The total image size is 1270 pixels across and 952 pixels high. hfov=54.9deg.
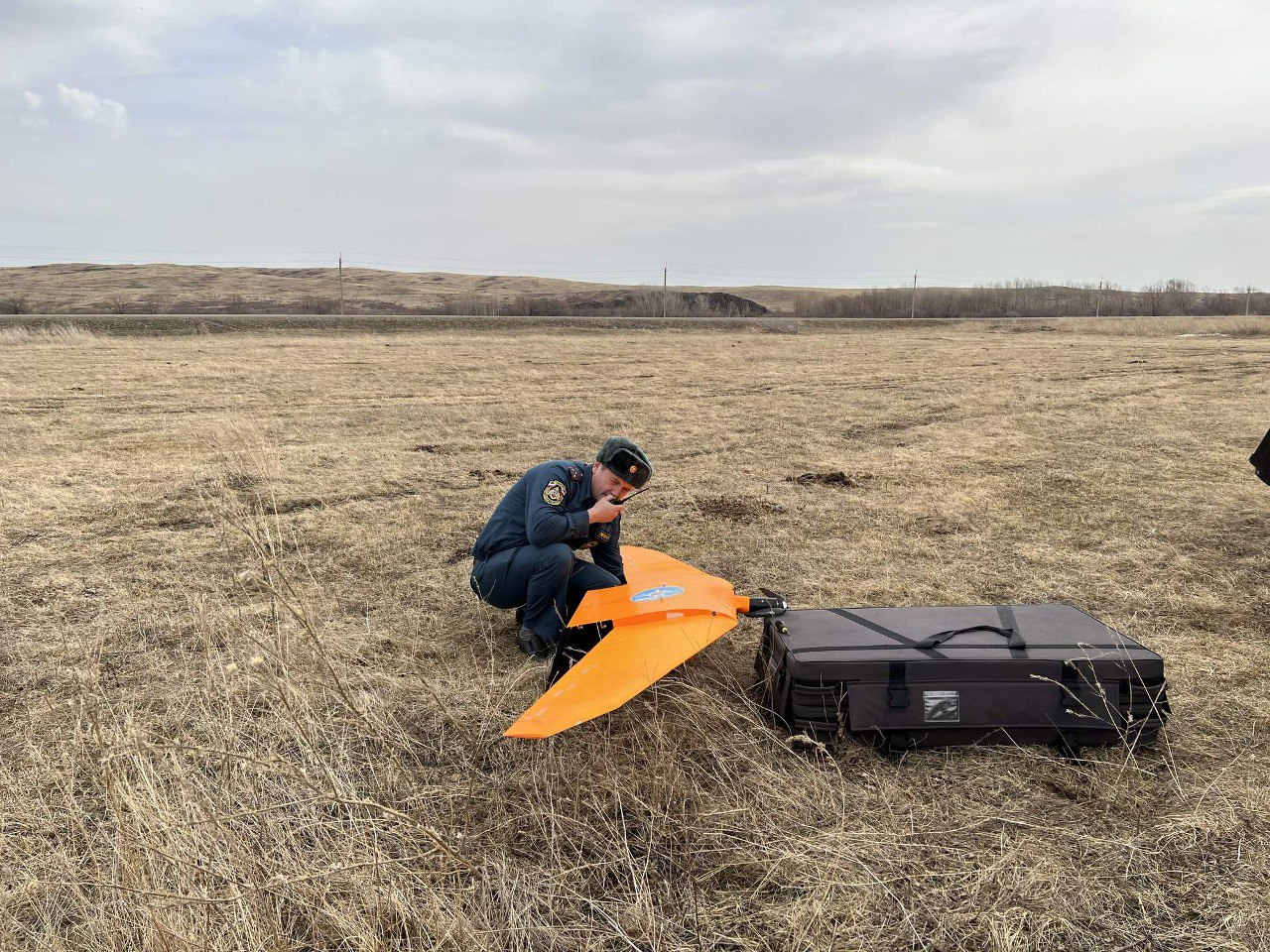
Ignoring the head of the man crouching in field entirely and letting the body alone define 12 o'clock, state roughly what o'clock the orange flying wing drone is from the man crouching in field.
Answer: The orange flying wing drone is roughly at 1 o'clock from the man crouching in field.

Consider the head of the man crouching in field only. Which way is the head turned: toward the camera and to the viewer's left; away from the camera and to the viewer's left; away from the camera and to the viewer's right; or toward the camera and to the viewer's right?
toward the camera and to the viewer's right

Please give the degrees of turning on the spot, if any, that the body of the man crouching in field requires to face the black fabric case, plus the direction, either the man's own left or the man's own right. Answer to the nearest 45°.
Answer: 0° — they already face it

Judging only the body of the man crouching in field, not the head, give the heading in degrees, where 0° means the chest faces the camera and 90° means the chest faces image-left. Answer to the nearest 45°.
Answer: approximately 315°

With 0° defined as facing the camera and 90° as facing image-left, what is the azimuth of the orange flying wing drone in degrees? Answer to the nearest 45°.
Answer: approximately 270°
